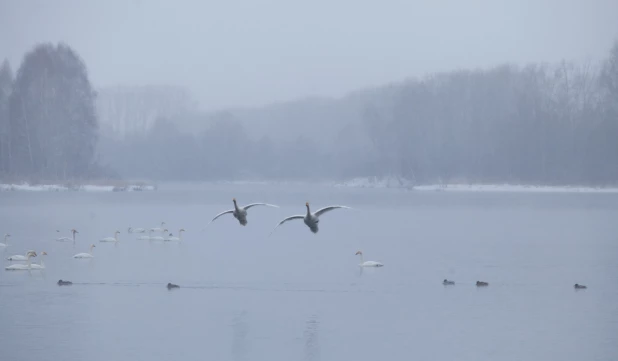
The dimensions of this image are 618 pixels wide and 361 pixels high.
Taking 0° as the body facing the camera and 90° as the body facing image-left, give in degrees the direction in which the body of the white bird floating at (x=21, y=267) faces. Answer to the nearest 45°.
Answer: approximately 270°
